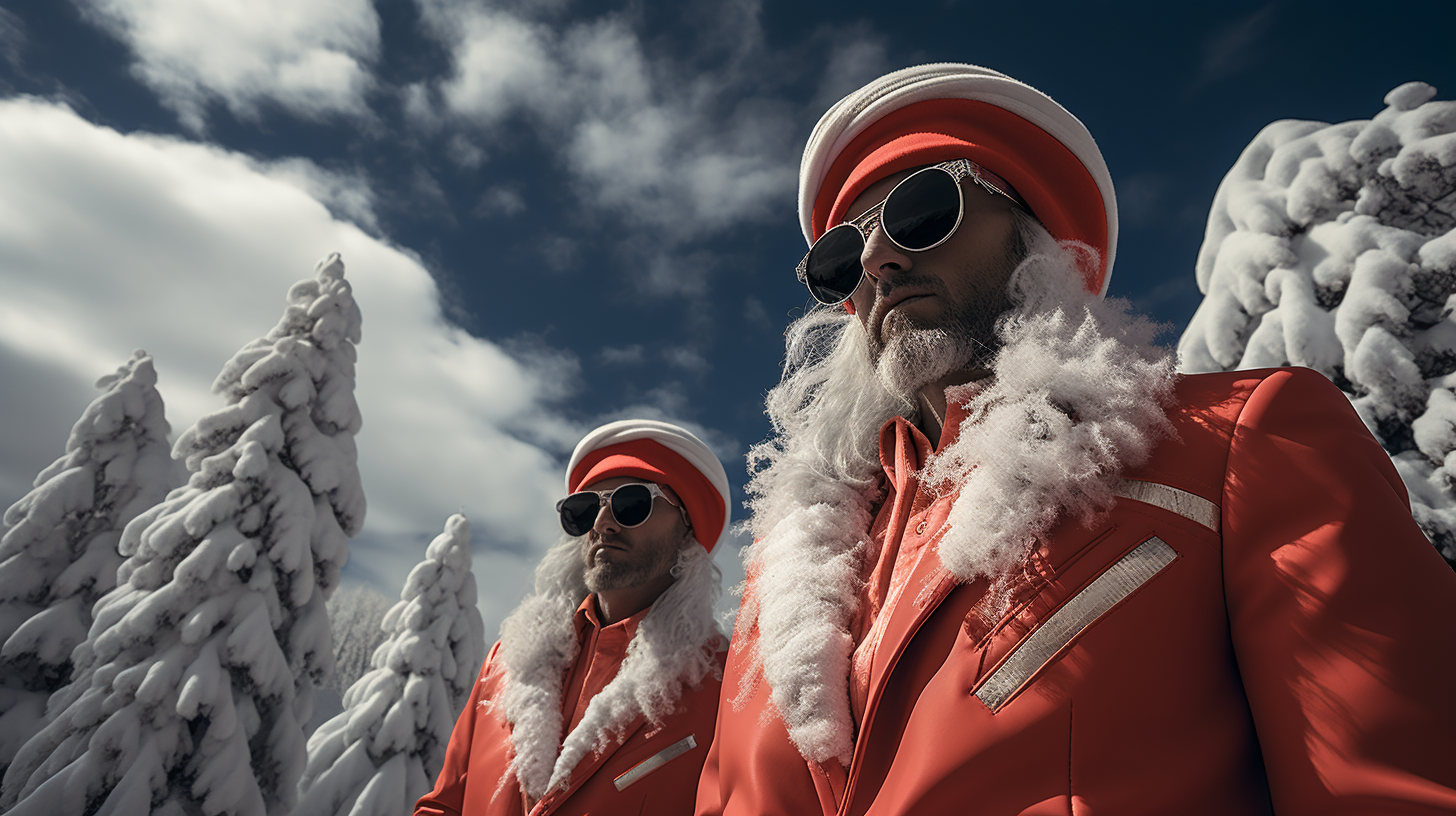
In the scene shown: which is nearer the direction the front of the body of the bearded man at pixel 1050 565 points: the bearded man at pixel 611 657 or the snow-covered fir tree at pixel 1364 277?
the bearded man

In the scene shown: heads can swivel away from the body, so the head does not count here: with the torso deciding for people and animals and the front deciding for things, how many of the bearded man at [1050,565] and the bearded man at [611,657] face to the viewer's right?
0

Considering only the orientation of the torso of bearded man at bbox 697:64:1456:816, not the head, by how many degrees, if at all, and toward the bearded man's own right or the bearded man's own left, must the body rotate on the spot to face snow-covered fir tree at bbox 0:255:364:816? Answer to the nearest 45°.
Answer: approximately 45° to the bearded man's own right

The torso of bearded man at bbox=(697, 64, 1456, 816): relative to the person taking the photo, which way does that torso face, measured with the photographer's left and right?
facing the viewer and to the left of the viewer

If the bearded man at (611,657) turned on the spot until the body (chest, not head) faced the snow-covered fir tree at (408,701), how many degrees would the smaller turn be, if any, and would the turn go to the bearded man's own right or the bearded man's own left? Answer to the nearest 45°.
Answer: approximately 135° to the bearded man's own right

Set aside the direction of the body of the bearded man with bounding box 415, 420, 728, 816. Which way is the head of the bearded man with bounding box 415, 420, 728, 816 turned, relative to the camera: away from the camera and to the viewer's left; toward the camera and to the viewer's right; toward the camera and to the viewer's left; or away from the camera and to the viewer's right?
toward the camera and to the viewer's left

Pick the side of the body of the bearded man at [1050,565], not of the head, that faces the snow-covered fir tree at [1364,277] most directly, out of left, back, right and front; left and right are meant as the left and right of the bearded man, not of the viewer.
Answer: back

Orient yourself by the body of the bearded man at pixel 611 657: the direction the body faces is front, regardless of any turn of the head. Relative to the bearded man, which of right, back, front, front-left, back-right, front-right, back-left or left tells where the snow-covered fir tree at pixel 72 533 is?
right

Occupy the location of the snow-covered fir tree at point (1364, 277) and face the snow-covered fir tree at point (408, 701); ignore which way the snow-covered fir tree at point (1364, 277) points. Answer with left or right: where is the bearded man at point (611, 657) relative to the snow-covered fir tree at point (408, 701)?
left

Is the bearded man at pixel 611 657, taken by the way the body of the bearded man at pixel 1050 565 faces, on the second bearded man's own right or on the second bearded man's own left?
on the second bearded man's own right

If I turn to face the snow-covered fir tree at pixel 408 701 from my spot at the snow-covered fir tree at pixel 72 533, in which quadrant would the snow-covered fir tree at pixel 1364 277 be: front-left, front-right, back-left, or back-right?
front-right

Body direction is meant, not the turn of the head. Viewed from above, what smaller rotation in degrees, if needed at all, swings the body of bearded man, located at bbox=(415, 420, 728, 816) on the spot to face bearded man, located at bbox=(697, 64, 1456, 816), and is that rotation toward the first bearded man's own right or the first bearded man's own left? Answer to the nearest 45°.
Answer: approximately 45° to the first bearded man's own left

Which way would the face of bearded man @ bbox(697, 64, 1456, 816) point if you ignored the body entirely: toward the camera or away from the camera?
toward the camera

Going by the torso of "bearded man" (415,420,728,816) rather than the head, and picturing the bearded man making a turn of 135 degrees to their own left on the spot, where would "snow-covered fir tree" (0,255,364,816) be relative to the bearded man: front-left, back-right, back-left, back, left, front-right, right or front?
back-left
